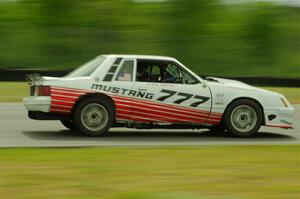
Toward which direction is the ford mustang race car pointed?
to the viewer's right
